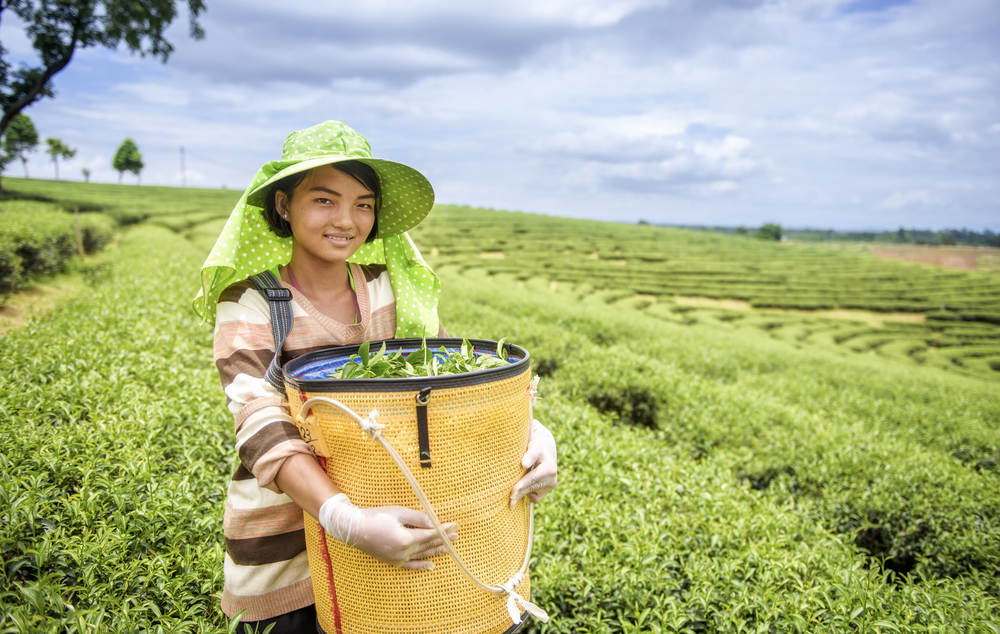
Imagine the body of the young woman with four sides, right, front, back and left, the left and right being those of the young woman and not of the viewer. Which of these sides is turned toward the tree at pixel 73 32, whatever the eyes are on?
back

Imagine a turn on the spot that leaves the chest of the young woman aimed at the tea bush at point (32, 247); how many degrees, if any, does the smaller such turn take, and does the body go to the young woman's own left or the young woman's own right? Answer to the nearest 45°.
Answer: approximately 180°

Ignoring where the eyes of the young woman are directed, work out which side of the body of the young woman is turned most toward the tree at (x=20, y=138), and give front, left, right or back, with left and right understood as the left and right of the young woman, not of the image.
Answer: back

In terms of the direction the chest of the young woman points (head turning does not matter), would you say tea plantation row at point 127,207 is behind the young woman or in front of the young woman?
behind

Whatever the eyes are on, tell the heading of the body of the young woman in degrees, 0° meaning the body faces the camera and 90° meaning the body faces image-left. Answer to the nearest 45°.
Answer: approximately 315°

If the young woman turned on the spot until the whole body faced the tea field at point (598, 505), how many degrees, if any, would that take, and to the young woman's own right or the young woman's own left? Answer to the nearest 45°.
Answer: approximately 90° to the young woman's own left

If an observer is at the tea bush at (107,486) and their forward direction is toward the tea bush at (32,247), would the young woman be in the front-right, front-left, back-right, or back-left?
back-right
